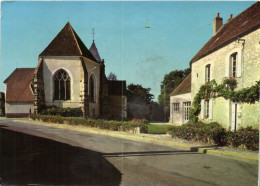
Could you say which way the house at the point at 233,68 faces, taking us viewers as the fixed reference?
facing the viewer and to the left of the viewer

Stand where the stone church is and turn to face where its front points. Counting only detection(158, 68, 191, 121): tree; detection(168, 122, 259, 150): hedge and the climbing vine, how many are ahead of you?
0

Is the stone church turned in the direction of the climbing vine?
no
